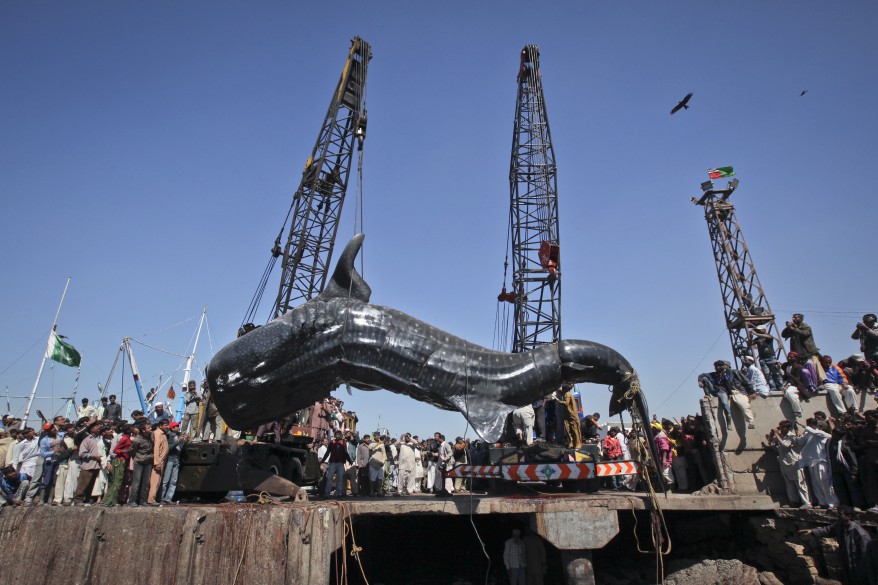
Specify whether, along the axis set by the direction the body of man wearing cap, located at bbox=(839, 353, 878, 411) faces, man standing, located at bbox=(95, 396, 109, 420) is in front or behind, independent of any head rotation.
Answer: in front

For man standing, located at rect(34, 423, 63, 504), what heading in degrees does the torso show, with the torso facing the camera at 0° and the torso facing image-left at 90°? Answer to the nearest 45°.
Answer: approximately 315°

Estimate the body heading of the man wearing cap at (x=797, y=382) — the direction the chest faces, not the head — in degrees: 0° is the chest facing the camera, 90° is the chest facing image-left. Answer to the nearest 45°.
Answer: approximately 45°

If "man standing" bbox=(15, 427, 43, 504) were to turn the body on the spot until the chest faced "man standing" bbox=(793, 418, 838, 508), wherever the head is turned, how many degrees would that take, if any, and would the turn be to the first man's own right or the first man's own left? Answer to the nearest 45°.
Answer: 0° — they already face them

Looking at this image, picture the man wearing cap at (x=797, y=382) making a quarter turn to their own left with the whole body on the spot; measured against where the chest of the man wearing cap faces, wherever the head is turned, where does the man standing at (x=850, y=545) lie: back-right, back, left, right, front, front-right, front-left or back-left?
front-right

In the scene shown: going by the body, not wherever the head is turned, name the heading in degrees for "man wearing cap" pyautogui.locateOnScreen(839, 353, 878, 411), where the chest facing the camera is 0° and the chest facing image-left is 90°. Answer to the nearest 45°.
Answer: approximately 45°

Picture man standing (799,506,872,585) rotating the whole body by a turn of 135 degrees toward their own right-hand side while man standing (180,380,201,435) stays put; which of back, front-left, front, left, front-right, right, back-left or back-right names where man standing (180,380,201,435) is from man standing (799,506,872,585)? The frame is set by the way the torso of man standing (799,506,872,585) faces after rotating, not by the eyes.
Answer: left

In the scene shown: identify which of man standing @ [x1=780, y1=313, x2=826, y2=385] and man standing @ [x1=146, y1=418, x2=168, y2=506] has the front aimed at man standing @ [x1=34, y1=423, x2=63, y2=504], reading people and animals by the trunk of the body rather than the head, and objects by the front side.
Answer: man standing @ [x1=780, y1=313, x2=826, y2=385]

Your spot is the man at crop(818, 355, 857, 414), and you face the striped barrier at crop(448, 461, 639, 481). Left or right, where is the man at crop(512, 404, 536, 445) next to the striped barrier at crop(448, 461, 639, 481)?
right

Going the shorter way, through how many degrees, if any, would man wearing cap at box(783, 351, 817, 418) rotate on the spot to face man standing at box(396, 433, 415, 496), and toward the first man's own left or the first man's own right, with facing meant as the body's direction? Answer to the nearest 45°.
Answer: approximately 45° to the first man's own right
